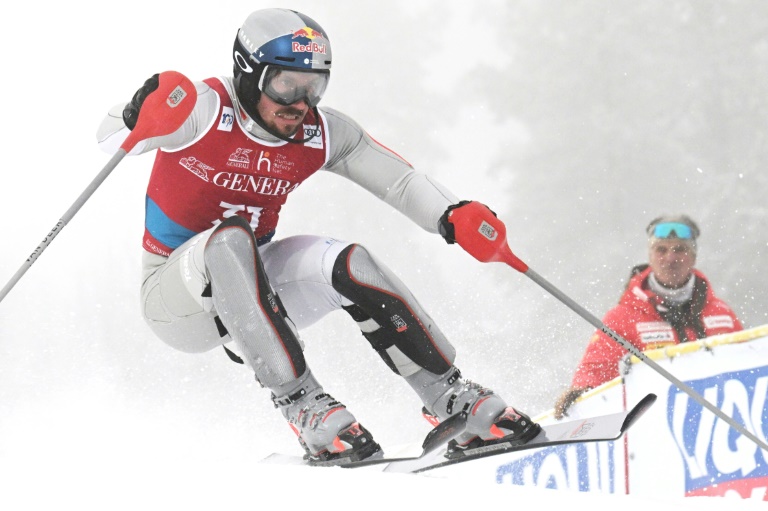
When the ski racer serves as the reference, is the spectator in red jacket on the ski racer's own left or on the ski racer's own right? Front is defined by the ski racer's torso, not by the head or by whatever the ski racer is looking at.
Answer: on the ski racer's own left

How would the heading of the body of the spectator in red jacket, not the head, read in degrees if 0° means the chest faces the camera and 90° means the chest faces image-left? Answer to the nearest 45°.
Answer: approximately 0°

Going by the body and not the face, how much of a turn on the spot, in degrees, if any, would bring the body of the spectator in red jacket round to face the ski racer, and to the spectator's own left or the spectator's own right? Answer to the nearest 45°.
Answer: approximately 45° to the spectator's own right
